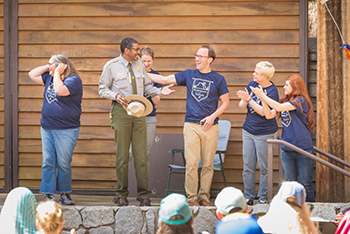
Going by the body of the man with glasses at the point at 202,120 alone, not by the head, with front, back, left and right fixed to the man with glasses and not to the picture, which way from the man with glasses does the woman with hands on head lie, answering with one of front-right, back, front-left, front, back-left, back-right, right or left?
right

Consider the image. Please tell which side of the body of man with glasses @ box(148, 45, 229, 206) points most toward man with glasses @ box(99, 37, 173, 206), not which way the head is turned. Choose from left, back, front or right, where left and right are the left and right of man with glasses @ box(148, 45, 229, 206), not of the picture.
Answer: right

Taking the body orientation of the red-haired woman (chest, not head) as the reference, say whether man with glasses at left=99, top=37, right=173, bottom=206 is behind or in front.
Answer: in front

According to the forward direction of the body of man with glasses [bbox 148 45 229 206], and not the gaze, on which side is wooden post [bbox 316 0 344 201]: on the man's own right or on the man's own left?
on the man's own left

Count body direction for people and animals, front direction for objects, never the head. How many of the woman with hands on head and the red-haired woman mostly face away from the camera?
0

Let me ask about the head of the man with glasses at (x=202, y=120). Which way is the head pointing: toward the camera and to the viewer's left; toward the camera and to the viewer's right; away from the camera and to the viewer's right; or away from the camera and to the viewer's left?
toward the camera and to the viewer's left

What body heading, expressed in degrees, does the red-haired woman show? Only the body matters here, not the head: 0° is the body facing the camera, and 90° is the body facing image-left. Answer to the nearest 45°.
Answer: approximately 45°

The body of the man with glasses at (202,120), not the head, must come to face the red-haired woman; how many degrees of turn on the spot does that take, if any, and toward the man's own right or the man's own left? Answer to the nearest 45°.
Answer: approximately 90° to the man's own left

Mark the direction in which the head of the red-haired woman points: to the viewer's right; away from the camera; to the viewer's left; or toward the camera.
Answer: to the viewer's left

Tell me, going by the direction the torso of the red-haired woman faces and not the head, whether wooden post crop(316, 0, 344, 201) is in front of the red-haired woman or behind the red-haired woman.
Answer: behind

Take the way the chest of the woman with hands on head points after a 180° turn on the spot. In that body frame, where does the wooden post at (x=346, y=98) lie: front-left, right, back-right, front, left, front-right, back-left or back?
front-right
